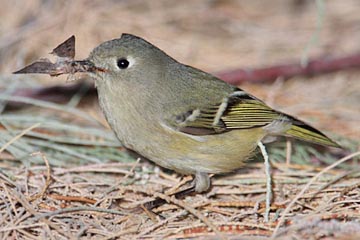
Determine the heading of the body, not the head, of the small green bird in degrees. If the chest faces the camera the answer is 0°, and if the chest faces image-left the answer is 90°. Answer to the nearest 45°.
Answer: approximately 90°
